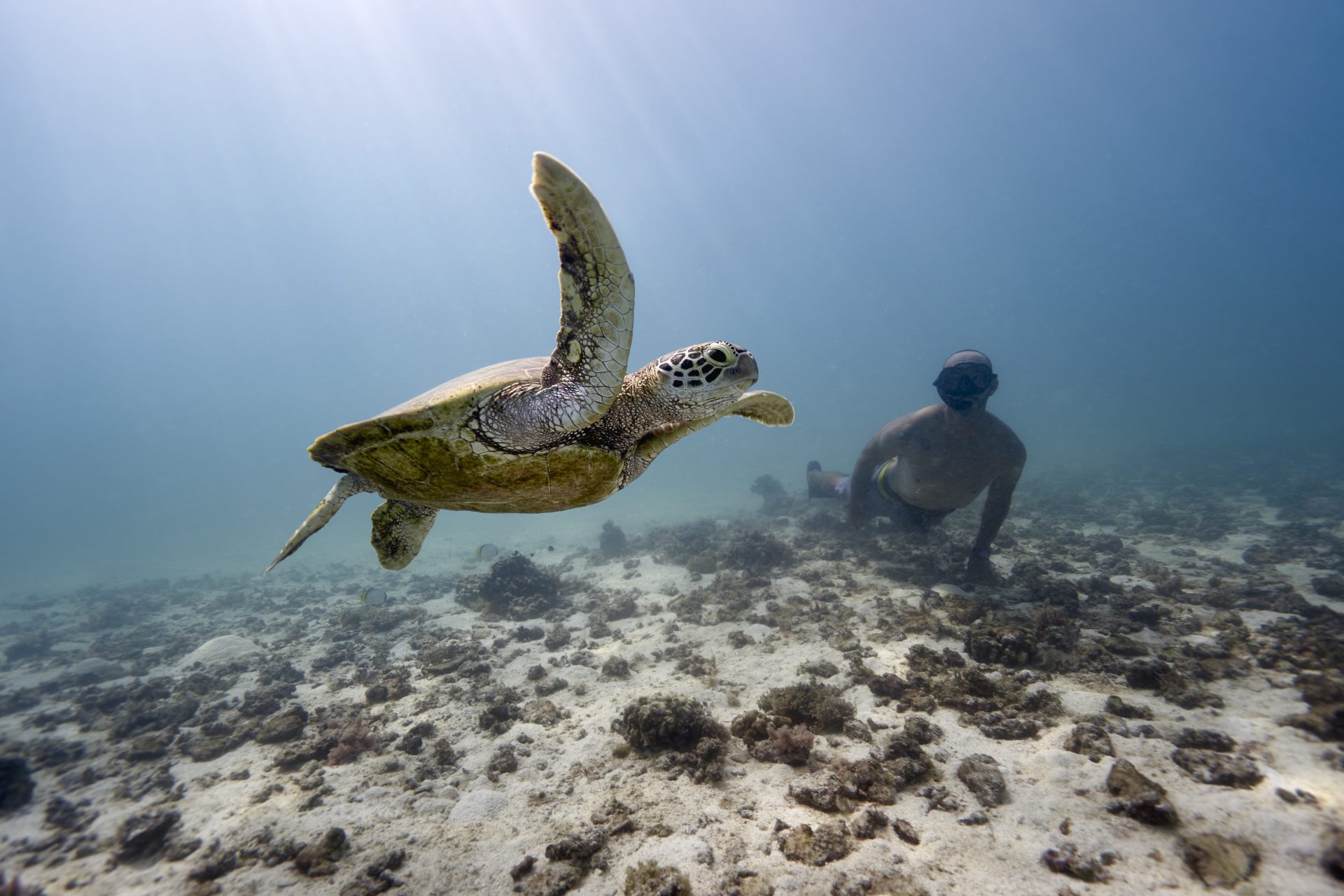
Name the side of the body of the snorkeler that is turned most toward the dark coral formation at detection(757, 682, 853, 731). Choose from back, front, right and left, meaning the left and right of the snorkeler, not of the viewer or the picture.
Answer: front

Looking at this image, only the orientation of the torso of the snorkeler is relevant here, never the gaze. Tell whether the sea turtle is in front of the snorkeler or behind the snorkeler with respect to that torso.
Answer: in front

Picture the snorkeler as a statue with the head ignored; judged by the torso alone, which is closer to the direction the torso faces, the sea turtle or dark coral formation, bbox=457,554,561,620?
the sea turtle

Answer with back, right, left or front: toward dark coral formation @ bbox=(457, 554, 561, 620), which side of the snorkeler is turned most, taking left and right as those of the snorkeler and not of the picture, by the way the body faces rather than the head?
right

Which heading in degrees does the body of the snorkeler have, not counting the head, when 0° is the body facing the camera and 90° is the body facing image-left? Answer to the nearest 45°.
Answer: approximately 0°
